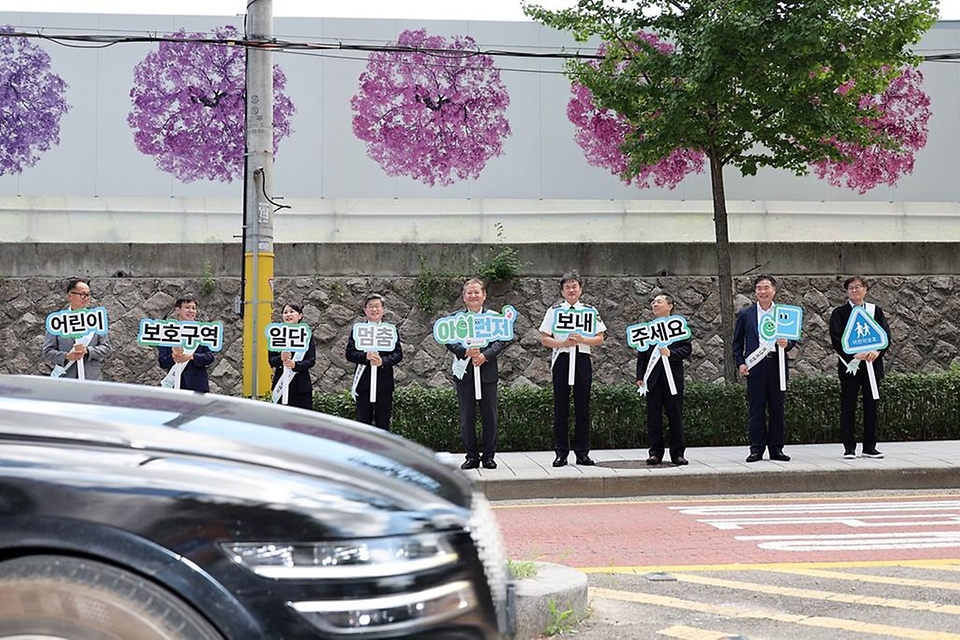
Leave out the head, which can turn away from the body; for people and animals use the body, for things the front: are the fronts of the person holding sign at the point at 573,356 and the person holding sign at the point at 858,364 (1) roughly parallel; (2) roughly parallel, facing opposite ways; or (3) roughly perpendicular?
roughly parallel

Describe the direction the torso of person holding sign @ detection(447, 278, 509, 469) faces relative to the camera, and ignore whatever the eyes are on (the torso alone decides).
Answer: toward the camera

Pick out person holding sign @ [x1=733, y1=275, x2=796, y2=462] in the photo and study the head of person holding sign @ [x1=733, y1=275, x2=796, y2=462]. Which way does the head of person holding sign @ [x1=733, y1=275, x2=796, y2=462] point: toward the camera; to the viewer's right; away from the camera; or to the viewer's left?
toward the camera

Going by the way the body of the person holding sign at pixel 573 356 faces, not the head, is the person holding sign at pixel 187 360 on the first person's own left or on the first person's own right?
on the first person's own right

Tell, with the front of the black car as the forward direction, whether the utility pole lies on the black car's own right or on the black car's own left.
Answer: on the black car's own left

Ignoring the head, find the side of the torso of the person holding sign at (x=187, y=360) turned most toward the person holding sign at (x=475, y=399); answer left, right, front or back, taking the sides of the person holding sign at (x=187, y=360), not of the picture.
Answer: left

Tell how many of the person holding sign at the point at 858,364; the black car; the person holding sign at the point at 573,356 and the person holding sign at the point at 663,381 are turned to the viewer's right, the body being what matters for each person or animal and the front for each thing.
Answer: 1

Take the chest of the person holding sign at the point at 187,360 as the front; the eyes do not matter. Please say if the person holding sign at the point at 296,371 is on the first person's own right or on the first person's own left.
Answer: on the first person's own left

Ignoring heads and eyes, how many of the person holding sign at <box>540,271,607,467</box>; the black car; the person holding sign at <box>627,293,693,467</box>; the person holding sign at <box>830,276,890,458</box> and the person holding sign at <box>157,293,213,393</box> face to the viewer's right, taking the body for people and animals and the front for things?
1

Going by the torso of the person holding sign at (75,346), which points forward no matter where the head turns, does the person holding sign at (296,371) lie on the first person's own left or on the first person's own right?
on the first person's own left

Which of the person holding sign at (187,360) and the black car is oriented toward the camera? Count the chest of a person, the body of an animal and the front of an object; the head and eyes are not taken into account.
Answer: the person holding sign

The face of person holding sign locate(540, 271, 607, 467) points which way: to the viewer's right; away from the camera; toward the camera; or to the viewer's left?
toward the camera

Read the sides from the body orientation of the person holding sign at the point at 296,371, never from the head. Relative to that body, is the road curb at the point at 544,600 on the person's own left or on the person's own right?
on the person's own left

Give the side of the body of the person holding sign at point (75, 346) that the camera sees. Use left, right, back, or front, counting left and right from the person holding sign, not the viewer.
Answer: front

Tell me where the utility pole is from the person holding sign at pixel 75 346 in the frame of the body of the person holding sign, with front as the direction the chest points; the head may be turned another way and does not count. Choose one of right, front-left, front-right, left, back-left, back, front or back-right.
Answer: left

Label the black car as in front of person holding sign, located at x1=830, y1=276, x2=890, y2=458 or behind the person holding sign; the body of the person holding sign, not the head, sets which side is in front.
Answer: in front

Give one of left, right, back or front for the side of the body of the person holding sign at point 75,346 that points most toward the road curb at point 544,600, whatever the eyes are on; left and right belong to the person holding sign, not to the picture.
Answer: front

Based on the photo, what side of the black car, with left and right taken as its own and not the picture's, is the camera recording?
right

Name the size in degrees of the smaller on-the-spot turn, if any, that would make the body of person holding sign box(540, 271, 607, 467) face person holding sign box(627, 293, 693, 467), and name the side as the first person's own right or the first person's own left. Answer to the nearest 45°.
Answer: approximately 90° to the first person's own left

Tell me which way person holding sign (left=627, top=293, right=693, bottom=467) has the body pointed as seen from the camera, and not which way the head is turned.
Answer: toward the camera

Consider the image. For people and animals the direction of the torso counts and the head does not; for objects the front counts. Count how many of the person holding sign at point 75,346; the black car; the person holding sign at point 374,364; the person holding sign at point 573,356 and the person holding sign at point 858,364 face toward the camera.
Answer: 4

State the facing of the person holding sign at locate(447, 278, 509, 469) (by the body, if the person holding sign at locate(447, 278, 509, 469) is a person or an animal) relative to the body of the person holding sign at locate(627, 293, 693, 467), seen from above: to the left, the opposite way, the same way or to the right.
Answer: the same way
